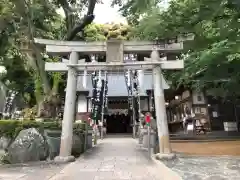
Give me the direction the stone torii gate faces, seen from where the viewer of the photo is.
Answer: facing the viewer

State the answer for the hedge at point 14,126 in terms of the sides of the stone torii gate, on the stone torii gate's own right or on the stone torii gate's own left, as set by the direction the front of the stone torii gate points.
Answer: on the stone torii gate's own right
